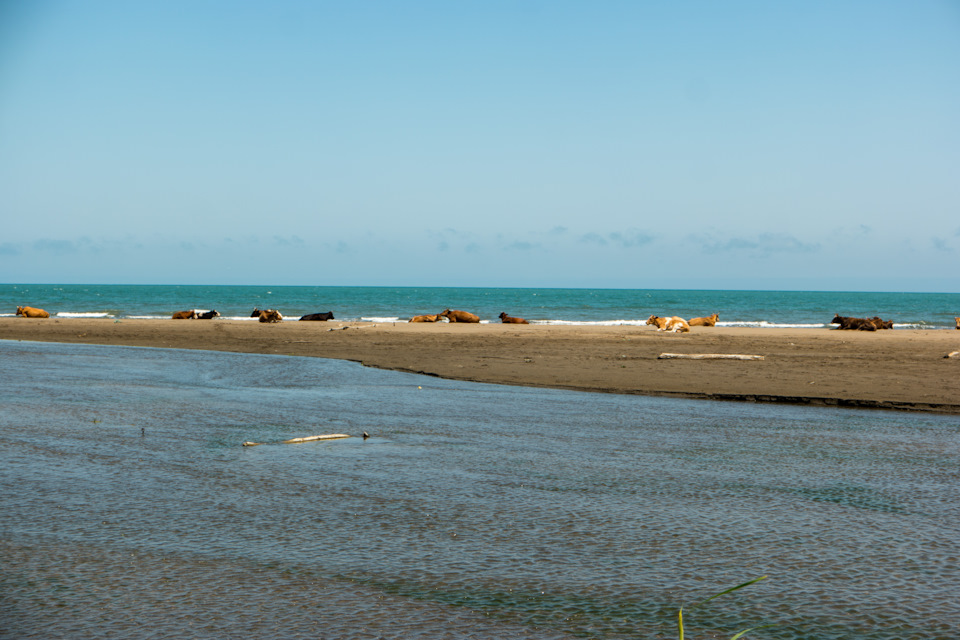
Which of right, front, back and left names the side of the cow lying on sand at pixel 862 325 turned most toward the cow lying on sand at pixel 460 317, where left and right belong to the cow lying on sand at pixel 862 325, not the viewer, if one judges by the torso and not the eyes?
front

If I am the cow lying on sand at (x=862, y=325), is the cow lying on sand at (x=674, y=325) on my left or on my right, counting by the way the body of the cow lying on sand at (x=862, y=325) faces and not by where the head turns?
on my left

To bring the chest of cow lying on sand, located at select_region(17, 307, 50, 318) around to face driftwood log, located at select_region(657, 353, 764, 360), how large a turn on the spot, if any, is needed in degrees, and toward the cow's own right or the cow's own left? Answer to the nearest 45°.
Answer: approximately 90° to the cow's own left

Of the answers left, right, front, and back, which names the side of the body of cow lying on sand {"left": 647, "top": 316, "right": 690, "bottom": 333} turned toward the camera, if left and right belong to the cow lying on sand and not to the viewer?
left

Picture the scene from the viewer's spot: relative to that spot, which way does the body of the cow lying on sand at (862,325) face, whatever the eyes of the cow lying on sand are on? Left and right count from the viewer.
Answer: facing to the left of the viewer

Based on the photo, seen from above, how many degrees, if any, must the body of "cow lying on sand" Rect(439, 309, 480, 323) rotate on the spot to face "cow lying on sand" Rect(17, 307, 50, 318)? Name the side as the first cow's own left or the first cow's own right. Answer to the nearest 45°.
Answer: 0° — it already faces it

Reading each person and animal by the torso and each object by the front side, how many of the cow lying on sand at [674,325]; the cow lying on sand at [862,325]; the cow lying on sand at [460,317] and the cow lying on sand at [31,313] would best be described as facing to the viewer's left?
4

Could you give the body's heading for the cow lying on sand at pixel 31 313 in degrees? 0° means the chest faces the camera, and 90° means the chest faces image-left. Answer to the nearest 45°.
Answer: approximately 90°

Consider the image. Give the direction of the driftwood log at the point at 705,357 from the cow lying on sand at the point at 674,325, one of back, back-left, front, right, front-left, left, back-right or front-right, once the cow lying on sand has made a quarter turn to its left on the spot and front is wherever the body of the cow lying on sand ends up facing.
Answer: front

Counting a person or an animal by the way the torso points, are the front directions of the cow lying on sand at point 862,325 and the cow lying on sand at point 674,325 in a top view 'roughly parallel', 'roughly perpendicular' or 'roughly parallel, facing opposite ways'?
roughly parallel

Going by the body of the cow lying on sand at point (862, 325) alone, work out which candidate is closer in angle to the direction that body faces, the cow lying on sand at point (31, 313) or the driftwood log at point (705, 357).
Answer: the cow lying on sand

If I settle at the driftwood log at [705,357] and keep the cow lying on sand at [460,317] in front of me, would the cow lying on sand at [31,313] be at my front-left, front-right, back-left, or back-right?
front-left

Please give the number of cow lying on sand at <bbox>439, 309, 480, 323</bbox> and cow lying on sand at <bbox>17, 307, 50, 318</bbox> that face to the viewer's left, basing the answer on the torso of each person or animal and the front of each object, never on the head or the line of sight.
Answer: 2

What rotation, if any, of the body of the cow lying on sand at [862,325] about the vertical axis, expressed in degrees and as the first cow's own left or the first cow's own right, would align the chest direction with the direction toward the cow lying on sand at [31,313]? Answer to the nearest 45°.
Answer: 0° — it already faces it

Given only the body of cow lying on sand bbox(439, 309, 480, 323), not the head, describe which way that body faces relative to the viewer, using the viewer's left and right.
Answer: facing to the left of the viewer
